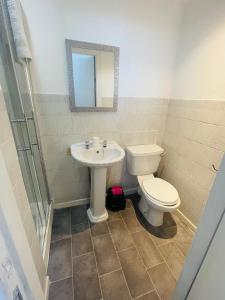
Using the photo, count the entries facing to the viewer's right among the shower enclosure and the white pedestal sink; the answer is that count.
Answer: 1

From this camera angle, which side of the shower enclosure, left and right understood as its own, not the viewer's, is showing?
right

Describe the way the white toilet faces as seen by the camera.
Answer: facing the viewer and to the right of the viewer

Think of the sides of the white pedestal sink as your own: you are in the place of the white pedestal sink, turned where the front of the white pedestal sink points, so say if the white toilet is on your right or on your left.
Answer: on your left

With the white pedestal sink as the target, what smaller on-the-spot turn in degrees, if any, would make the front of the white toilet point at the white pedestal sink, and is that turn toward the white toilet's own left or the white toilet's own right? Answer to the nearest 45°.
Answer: approximately 90° to the white toilet's own right

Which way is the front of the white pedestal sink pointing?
toward the camera

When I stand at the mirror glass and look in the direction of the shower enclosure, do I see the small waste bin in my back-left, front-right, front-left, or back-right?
back-left

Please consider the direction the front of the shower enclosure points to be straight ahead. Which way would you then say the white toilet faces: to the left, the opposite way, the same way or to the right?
to the right

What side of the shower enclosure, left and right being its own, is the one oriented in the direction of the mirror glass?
front
